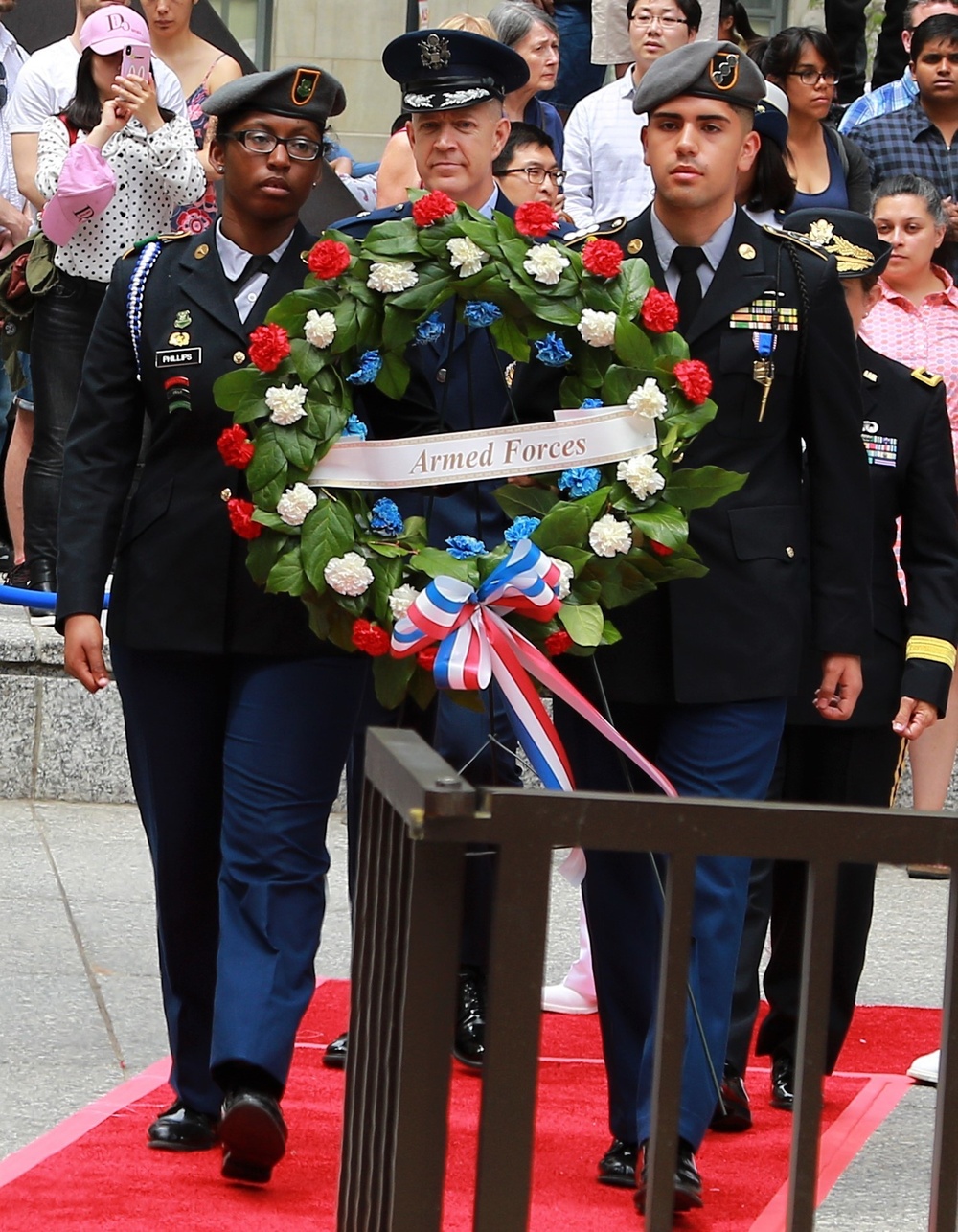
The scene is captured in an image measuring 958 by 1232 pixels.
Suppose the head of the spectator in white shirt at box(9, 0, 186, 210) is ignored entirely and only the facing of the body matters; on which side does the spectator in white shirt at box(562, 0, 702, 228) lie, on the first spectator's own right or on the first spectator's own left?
on the first spectator's own left

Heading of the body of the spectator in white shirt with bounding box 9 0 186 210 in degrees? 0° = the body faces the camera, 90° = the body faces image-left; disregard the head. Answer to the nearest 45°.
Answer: approximately 0°

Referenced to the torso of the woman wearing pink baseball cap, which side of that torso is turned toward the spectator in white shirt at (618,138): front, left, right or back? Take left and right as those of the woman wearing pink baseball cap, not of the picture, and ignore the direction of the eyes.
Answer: left

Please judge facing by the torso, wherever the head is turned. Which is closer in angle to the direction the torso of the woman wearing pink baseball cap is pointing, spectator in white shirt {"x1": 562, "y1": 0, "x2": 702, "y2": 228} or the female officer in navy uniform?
the female officer in navy uniform

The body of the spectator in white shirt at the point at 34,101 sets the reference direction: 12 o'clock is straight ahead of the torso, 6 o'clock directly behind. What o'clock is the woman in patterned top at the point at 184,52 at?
The woman in patterned top is roughly at 8 o'clock from the spectator in white shirt.

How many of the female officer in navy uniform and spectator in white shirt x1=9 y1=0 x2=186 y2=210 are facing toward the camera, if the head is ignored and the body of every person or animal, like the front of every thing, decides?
2

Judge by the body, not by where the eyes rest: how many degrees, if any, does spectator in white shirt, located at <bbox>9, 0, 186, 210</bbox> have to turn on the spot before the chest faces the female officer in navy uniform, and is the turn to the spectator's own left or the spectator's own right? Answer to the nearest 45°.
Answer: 0° — they already face them

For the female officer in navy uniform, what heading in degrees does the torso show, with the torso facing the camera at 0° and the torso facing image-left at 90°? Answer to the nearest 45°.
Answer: approximately 0°
